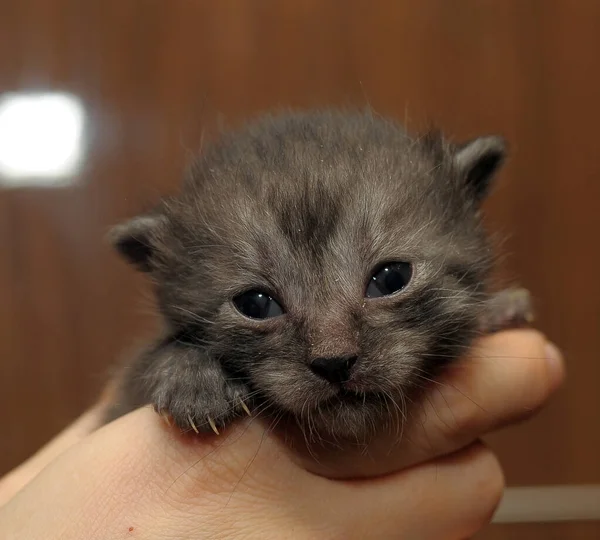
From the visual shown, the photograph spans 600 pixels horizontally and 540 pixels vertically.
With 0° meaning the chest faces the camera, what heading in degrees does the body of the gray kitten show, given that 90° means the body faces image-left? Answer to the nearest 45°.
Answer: approximately 0°
